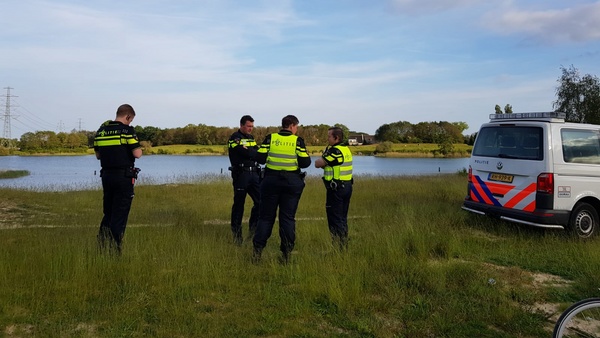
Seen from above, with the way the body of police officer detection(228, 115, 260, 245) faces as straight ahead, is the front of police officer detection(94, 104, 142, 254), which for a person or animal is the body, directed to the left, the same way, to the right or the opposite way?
to the left

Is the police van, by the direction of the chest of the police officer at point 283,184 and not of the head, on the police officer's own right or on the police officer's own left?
on the police officer's own right

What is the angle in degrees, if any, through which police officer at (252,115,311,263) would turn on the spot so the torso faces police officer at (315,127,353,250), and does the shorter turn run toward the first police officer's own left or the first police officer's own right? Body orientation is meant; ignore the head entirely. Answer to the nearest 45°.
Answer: approximately 45° to the first police officer's own right

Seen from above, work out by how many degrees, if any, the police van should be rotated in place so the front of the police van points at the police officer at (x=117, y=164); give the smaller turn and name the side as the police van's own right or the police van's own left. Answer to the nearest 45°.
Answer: approximately 180°

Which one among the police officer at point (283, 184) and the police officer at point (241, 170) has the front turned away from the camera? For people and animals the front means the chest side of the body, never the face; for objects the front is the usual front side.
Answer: the police officer at point (283, 184)

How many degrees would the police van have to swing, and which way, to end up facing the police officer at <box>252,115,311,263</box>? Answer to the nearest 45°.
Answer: approximately 180°

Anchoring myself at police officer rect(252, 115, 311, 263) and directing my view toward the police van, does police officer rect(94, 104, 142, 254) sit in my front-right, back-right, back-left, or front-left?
back-left

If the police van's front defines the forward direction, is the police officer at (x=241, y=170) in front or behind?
behind

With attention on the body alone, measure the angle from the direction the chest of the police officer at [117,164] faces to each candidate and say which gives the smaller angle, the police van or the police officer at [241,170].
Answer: the police officer

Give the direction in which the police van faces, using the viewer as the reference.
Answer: facing away from the viewer and to the right of the viewer

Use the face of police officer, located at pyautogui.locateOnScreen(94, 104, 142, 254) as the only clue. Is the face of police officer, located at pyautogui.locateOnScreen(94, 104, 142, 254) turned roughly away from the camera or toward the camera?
away from the camera

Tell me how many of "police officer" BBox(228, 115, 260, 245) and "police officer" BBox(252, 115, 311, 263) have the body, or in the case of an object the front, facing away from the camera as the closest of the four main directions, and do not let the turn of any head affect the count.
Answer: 1

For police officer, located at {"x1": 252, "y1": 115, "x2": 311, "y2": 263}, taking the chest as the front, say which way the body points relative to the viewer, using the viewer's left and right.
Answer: facing away from the viewer

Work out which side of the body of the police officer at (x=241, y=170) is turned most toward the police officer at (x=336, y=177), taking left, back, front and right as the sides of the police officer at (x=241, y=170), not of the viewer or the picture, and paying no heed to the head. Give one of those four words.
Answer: front

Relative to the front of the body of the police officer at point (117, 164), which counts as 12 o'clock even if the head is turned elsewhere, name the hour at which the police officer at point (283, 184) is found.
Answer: the police officer at point (283, 184) is roughly at 2 o'clock from the police officer at point (117, 164).

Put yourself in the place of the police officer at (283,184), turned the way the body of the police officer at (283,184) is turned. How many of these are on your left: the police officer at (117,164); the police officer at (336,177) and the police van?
1

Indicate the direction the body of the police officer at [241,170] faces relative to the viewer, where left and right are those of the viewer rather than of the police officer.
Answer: facing the viewer and to the right of the viewer

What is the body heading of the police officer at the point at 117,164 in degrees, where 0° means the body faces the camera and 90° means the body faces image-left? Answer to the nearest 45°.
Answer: approximately 225°
